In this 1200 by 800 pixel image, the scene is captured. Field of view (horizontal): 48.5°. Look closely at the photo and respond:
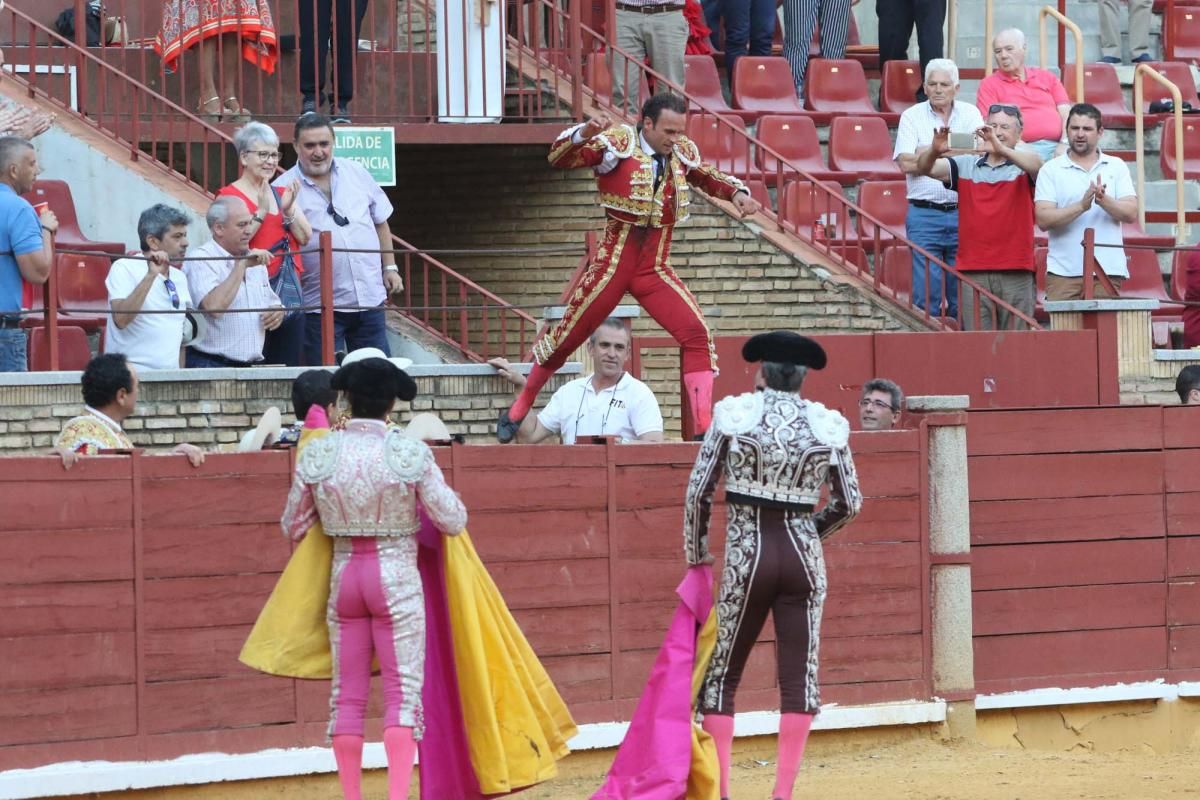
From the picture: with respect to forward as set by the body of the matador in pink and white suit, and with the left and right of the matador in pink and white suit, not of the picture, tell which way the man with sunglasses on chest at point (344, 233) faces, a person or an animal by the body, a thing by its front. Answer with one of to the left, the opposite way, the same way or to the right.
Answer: the opposite way

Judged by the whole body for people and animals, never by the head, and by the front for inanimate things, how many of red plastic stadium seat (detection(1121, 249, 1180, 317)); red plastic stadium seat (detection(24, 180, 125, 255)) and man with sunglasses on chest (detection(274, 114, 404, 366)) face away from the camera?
0

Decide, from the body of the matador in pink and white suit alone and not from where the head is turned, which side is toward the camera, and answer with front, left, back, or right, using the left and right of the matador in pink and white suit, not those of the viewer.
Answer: back

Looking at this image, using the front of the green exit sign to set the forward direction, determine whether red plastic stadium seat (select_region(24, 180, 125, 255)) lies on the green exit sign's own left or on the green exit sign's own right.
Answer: on the green exit sign's own right

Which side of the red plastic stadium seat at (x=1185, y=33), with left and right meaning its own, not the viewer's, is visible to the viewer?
front

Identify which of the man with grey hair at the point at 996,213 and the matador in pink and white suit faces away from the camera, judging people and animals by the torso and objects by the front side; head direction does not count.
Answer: the matador in pink and white suit

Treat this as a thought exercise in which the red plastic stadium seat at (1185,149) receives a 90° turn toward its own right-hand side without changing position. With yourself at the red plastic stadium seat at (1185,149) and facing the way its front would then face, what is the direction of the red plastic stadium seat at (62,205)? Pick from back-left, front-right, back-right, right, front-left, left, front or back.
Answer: front-left

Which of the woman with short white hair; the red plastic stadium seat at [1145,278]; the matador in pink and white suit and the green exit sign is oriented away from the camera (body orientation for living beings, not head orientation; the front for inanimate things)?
the matador in pink and white suit

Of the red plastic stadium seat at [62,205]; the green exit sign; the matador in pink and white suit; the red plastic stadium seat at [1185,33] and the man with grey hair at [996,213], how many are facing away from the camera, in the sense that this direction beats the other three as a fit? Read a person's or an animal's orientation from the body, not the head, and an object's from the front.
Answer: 1

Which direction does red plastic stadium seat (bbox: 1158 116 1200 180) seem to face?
toward the camera

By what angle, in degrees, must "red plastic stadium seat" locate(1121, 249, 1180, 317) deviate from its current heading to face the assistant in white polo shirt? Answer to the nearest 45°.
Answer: approximately 45° to its right

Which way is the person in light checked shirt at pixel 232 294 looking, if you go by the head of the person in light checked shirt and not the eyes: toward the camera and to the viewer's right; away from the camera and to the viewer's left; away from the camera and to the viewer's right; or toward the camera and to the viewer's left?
toward the camera and to the viewer's right

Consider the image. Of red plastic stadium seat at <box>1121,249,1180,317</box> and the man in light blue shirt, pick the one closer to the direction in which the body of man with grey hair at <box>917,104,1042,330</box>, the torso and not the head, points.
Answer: the man in light blue shirt

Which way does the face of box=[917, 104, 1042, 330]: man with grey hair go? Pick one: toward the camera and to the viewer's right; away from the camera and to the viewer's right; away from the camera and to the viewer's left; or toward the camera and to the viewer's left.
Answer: toward the camera and to the viewer's left
